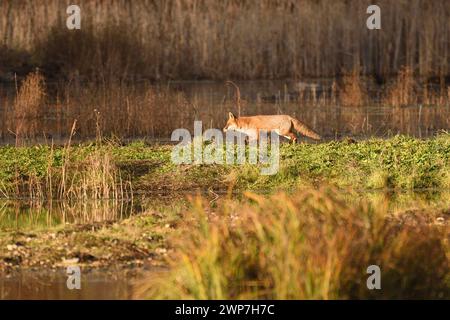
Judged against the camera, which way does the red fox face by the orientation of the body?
to the viewer's left
